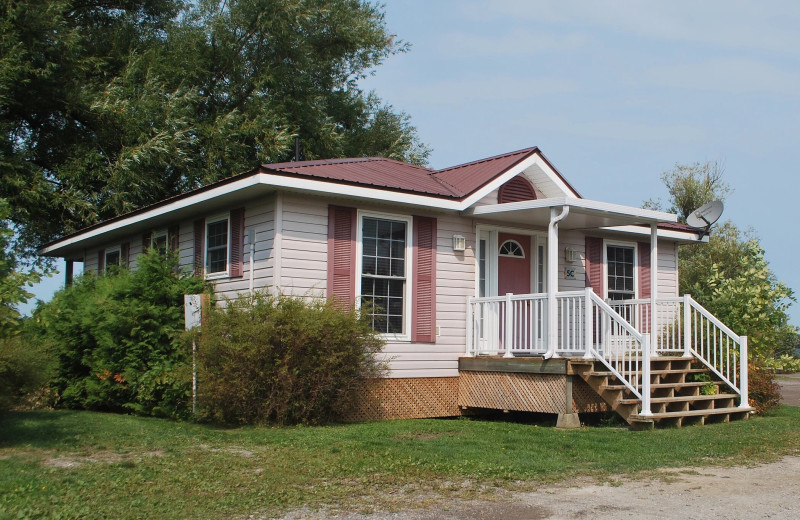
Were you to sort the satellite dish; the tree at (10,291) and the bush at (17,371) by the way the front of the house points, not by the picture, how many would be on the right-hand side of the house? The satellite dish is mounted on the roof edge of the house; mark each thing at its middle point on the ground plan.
2

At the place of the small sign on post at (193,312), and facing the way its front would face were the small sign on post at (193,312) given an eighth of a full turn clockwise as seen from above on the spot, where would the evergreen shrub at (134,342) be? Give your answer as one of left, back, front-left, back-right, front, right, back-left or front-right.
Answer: right

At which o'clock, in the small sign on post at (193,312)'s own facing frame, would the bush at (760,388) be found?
The bush is roughly at 9 o'clock from the small sign on post.

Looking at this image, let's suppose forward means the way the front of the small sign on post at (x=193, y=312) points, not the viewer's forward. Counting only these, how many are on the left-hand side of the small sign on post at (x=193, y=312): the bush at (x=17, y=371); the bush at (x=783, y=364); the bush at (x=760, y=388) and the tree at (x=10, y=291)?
2

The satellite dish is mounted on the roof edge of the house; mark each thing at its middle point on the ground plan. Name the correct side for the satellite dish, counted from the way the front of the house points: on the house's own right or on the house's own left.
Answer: on the house's own left

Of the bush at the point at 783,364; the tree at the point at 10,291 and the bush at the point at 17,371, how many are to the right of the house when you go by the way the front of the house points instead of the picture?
2

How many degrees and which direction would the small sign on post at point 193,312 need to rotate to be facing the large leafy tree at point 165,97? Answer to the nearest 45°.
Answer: approximately 180°

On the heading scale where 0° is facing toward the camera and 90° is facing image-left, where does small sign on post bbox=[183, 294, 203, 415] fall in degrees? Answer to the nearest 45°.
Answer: approximately 0°

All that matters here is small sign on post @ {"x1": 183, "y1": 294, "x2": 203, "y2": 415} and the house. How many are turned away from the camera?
0

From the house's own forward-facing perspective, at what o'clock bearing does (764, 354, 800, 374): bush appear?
The bush is roughly at 10 o'clock from the house.

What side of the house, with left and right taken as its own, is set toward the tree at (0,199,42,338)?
right

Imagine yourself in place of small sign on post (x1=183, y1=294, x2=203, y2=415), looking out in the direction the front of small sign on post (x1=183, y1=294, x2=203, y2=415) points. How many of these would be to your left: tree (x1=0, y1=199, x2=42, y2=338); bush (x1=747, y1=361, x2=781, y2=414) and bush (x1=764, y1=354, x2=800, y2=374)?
2
